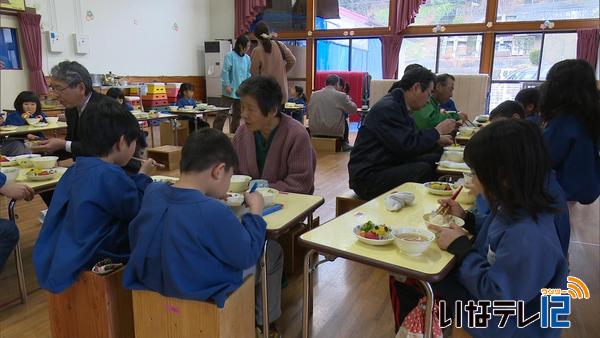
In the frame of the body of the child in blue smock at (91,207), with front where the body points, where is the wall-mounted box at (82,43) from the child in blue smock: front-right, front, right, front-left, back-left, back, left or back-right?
front-left

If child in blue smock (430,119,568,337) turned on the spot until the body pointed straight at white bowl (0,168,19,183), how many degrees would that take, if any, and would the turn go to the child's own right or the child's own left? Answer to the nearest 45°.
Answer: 0° — they already face it

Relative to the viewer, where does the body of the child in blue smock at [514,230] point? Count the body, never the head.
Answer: to the viewer's left

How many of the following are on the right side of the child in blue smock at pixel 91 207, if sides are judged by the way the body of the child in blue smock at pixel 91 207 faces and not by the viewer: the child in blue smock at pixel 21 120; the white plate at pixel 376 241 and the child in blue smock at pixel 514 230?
2

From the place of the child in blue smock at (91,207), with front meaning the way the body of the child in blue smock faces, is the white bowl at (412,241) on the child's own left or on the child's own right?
on the child's own right

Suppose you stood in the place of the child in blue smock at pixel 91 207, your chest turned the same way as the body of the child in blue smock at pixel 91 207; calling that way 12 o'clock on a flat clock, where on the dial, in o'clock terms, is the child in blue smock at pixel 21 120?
the child in blue smock at pixel 21 120 is roughly at 10 o'clock from the child in blue smock at pixel 91 207.

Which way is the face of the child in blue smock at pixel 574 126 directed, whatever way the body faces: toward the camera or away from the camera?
away from the camera

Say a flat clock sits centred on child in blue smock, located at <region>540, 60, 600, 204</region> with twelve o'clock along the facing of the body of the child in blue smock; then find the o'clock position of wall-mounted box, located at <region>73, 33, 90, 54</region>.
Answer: The wall-mounted box is roughly at 11 o'clock from the child in blue smock.

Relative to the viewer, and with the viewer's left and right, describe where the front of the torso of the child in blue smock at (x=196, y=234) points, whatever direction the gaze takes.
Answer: facing away from the viewer and to the right of the viewer

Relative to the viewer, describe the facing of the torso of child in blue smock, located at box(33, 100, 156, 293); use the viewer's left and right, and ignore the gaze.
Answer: facing away from the viewer and to the right of the viewer

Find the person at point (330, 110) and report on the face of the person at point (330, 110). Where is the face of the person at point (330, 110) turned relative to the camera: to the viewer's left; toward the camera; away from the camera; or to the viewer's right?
away from the camera

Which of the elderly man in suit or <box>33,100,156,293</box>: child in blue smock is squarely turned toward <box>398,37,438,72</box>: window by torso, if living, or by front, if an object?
the child in blue smock

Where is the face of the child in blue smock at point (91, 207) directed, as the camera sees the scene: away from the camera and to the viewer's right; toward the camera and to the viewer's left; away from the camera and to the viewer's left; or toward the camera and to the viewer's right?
away from the camera and to the viewer's right
